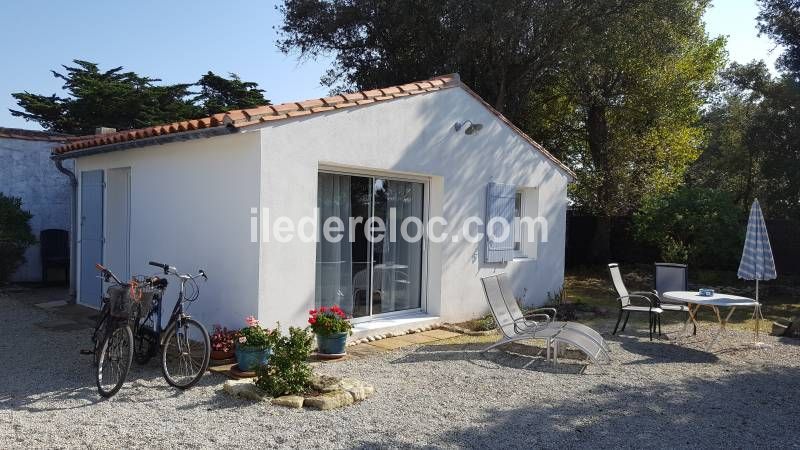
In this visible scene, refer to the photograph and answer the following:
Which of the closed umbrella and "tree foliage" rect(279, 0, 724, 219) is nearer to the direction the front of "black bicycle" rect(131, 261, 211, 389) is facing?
the closed umbrella

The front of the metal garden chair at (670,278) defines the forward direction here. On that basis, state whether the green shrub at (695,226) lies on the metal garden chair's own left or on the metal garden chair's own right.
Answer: on the metal garden chair's own left

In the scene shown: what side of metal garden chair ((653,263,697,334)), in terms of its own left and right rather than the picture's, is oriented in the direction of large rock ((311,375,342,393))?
right

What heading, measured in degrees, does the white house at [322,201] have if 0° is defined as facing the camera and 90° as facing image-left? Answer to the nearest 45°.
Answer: approximately 315°

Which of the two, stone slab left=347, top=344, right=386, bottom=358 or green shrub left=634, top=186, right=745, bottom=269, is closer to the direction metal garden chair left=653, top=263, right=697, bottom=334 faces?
the stone slab

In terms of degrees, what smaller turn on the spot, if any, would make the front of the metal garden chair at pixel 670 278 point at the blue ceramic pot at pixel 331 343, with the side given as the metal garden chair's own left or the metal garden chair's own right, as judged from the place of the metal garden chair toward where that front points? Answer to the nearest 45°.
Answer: approximately 90° to the metal garden chair's own right

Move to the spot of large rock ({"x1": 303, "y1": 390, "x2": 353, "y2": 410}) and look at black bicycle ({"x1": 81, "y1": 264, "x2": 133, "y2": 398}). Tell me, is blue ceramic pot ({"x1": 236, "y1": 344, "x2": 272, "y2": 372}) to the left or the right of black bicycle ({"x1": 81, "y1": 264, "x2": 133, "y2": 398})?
right

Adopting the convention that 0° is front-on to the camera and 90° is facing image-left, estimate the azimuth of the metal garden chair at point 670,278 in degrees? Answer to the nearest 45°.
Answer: approximately 315°

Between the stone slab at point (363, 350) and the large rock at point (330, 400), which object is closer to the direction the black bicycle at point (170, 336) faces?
the large rock

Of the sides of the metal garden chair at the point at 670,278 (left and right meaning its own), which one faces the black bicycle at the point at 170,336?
right
